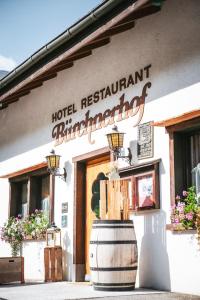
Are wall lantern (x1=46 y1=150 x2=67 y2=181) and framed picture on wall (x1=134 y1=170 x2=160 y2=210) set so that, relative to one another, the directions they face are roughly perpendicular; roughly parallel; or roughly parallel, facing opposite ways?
roughly parallel

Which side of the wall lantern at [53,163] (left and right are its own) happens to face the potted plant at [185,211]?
left

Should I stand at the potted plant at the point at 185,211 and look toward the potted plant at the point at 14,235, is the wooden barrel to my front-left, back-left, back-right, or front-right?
front-left

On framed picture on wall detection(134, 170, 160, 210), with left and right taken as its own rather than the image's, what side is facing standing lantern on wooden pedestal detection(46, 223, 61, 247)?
right

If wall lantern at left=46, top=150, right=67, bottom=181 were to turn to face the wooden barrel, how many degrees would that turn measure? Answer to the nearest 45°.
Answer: approximately 45° to its left

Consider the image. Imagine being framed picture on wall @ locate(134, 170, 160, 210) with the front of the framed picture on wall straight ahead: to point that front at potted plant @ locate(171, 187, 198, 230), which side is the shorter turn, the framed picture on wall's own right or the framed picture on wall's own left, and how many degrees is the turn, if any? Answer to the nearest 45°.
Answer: approximately 90° to the framed picture on wall's own left

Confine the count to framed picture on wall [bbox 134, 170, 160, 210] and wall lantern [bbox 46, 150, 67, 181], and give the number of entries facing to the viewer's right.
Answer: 0

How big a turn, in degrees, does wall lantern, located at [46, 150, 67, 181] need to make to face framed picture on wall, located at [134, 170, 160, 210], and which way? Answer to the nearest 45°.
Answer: approximately 90° to its left

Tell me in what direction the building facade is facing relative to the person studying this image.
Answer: facing the viewer and to the left of the viewer
